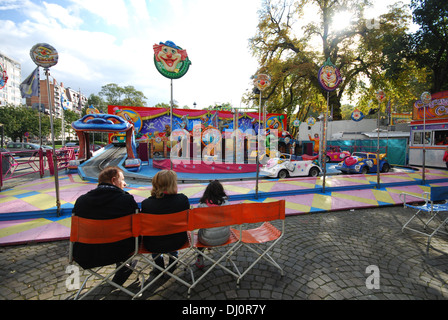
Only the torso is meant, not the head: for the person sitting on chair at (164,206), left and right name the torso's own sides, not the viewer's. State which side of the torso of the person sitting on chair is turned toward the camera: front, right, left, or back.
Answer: back

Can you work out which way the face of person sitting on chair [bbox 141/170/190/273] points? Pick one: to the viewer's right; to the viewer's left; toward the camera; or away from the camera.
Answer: away from the camera

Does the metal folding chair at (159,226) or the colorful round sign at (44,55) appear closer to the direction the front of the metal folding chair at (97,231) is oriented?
the colorful round sign

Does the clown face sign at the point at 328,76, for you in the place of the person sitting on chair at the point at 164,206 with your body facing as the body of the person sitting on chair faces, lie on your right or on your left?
on your right

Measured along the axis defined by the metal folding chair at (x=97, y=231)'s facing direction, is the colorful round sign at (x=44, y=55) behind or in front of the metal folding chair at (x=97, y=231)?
in front

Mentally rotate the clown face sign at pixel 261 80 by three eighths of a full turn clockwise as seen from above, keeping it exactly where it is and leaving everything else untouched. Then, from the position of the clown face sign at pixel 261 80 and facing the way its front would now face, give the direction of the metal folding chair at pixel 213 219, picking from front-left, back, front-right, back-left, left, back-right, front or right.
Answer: back-left

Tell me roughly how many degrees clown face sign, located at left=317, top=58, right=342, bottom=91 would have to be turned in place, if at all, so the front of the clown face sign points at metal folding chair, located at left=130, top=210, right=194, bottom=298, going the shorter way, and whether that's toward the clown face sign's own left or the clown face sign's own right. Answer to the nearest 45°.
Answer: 0° — it already faces it

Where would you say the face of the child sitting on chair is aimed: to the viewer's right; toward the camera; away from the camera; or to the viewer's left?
away from the camera

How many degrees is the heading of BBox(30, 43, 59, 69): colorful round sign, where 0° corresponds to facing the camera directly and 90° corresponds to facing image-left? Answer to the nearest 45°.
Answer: approximately 0°

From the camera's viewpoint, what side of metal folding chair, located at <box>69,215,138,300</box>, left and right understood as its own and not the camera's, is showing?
back

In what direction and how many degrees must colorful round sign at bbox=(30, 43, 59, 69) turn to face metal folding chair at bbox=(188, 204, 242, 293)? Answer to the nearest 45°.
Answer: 0° — it already faces it

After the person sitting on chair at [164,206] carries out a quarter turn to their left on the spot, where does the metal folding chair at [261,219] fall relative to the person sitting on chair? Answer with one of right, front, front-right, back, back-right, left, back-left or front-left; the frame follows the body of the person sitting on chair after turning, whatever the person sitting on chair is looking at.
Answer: back

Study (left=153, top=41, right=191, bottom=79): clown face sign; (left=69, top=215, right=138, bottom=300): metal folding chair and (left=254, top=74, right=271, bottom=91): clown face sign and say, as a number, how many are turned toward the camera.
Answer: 2

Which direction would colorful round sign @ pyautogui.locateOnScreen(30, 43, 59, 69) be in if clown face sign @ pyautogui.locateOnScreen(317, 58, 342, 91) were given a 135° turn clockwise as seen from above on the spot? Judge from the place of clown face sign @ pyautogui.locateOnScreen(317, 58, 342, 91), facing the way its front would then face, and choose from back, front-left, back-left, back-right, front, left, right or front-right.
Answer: left

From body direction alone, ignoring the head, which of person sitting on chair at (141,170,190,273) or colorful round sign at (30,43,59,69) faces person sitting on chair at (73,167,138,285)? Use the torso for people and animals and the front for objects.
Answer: the colorful round sign
